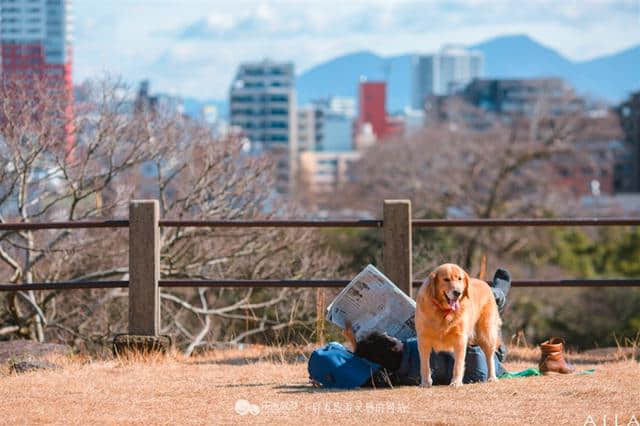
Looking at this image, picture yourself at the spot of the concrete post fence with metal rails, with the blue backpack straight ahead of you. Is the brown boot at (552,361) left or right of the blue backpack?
left

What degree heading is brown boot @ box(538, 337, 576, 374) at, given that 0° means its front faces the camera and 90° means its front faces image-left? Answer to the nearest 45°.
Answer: approximately 270°

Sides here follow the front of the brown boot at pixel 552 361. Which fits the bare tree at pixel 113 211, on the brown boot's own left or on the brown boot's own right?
on the brown boot's own left

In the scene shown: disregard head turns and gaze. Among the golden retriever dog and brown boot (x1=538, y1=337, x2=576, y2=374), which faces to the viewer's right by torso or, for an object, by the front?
the brown boot

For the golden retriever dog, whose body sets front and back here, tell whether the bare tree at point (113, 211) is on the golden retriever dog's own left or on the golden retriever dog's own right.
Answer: on the golden retriever dog's own right

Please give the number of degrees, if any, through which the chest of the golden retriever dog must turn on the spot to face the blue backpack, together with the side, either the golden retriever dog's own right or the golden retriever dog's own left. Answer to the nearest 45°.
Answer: approximately 45° to the golden retriever dog's own right

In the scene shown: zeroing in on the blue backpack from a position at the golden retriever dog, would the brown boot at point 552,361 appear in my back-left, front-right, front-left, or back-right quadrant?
back-right

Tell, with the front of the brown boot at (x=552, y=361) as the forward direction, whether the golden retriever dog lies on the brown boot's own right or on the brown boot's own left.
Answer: on the brown boot's own right
